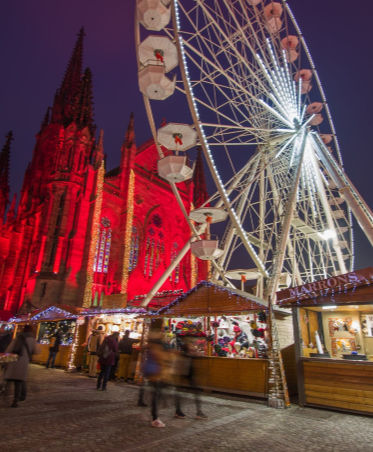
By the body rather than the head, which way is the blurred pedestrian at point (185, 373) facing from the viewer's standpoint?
to the viewer's right

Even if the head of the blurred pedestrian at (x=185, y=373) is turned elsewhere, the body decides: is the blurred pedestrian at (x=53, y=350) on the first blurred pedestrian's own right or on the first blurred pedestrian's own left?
on the first blurred pedestrian's own left

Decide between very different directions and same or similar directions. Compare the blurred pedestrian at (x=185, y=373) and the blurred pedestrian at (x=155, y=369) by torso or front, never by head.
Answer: same or similar directions

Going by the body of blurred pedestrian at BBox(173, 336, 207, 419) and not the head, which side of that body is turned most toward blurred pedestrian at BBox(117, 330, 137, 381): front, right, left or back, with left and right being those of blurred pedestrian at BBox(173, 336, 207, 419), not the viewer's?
left

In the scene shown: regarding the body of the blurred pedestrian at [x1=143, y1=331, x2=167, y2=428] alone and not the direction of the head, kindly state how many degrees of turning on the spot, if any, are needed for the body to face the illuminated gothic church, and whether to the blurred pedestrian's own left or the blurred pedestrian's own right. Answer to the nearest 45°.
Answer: approximately 90° to the blurred pedestrian's own left

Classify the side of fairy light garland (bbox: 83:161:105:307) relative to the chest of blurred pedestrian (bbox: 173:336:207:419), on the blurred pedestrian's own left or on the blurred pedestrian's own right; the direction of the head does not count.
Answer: on the blurred pedestrian's own left

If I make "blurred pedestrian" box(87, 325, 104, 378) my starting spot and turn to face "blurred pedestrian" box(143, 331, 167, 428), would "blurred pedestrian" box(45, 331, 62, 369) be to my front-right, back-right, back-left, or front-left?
back-right
